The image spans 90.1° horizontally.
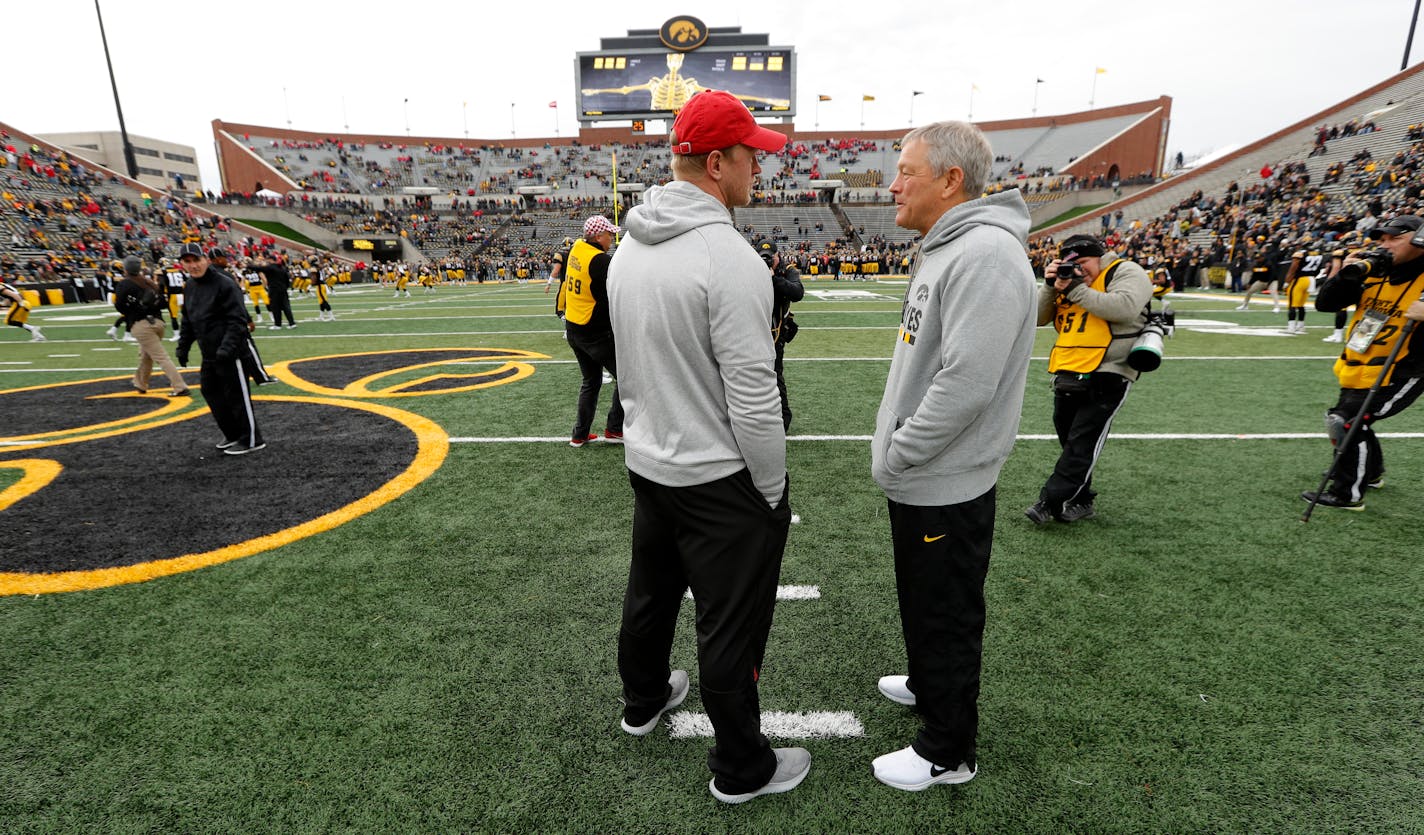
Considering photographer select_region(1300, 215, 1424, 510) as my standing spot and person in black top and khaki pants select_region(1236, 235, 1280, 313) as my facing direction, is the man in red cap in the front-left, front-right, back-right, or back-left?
back-left

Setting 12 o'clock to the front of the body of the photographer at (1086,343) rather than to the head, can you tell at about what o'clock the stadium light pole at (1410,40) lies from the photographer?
The stadium light pole is roughly at 5 o'clock from the photographer.

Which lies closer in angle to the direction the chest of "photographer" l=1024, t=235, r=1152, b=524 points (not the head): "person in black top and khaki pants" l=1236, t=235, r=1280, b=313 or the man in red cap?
the man in red cap

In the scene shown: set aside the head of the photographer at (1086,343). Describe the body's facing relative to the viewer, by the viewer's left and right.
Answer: facing the viewer and to the left of the viewer

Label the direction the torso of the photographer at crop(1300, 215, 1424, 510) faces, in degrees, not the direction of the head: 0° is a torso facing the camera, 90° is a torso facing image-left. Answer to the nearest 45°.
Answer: approximately 45°

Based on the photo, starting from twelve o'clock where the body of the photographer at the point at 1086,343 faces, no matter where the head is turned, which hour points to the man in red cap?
The man in red cap is roughly at 11 o'clock from the photographer.

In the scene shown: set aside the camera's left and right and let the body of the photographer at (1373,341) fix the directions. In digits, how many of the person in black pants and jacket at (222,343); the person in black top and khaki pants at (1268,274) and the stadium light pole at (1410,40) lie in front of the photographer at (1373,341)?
1

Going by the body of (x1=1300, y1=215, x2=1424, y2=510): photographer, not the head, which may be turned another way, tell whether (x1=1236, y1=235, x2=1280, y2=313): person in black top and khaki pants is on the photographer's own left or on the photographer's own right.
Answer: on the photographer's own right

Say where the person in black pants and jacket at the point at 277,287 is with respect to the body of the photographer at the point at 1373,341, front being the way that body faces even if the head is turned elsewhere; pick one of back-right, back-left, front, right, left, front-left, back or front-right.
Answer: front-right

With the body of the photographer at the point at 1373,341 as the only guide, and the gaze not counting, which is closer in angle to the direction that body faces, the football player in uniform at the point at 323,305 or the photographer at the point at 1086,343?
the photographer

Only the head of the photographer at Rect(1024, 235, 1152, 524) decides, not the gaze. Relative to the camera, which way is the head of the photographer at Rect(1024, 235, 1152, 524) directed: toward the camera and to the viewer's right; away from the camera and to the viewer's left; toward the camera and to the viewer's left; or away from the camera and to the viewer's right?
toward the camera and to the viewer's left

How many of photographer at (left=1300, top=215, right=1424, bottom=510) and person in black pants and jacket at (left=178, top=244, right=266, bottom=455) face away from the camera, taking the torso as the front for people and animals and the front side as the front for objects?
0

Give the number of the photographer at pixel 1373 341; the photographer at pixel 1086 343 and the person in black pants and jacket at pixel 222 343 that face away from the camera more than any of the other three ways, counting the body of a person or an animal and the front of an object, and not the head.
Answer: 0

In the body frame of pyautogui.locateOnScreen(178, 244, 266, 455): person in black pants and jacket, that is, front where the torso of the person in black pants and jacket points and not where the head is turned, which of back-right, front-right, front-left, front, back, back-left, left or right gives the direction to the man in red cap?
front-left

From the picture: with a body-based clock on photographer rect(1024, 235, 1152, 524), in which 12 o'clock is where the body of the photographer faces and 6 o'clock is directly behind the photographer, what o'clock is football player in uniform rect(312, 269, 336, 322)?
The football player in uniform is roughly at 2 o'clock from the photographer.
